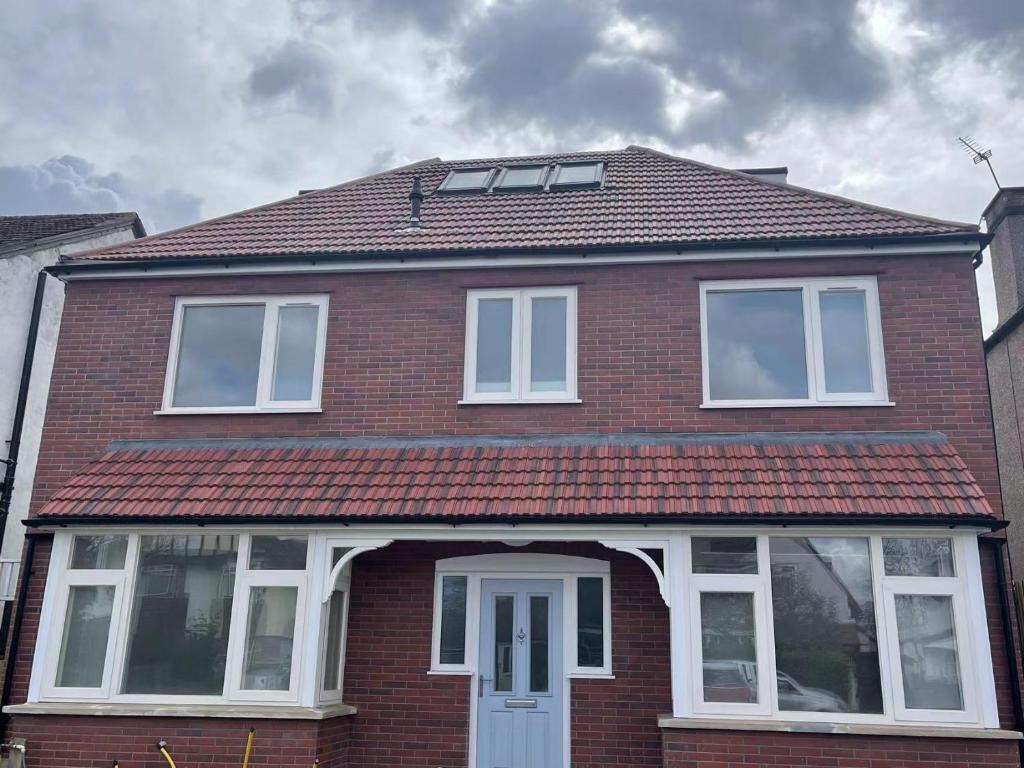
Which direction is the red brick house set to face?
toward the camera

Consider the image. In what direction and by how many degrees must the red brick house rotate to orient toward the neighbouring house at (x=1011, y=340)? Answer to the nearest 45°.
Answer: approximately 135° to its left

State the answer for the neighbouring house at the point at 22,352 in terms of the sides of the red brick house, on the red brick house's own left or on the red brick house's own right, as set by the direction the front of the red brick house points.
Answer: on the red brick house's own right
